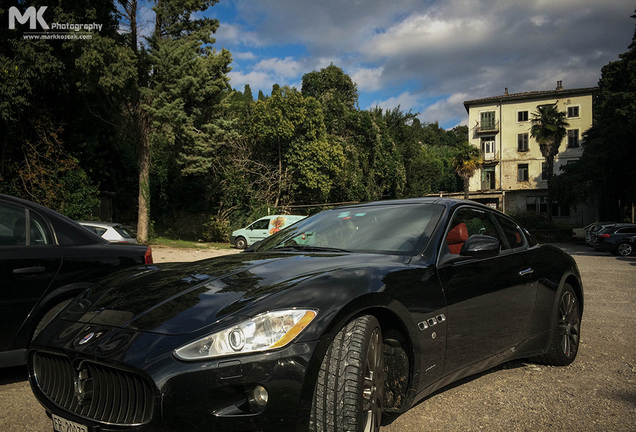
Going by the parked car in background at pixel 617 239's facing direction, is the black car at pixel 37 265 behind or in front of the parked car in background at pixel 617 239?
behind

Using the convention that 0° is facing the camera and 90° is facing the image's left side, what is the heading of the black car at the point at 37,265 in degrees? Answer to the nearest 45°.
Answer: approximately 90°

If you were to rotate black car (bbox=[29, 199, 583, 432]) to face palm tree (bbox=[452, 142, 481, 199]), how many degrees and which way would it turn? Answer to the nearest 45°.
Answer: approximately 135° to its right

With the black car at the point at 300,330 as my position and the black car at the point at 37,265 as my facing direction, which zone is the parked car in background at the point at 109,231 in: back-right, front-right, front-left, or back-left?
front-right

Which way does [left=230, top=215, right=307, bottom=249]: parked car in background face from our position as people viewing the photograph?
facing to the left of the viewer

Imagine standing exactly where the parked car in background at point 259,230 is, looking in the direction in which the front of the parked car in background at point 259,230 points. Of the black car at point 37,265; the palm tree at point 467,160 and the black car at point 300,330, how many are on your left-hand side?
2

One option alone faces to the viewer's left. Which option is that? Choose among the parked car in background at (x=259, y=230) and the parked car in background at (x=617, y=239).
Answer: the parked car in background at (x=259, y=230)

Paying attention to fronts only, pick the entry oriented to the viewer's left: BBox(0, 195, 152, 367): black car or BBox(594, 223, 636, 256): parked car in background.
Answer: the black car

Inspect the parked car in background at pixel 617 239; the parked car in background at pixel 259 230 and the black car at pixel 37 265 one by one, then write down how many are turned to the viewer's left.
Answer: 2

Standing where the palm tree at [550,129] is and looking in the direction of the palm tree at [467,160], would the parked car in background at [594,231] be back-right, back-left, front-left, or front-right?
back-left

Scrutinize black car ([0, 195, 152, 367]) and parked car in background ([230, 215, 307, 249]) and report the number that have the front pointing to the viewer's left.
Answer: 2

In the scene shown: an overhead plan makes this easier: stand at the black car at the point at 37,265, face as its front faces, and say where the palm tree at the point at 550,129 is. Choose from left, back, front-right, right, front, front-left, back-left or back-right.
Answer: back-right
